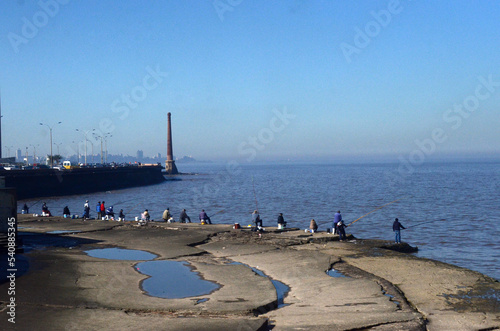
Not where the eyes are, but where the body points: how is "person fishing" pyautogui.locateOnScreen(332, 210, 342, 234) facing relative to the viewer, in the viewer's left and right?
facing away from the viewer and to the right of the viewer
